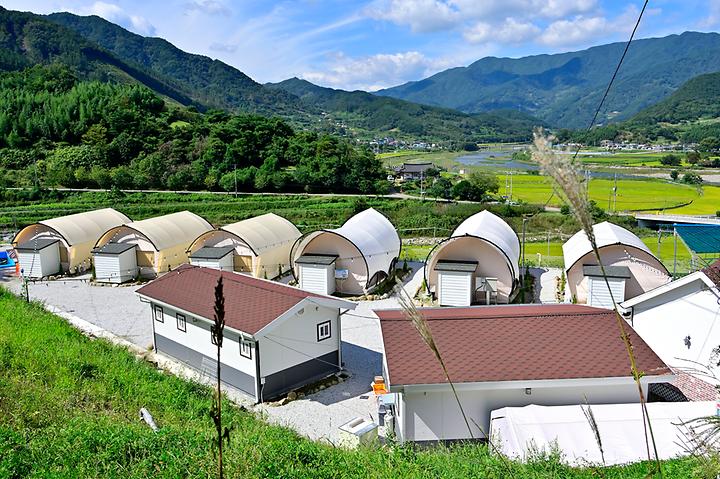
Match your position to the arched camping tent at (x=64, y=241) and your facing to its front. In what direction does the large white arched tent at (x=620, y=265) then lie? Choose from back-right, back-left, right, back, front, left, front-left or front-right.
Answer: left

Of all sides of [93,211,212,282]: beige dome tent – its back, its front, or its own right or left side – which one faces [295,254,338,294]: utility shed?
left

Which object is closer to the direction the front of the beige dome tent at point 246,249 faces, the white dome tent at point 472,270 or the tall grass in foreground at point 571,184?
the tall grass in foreground

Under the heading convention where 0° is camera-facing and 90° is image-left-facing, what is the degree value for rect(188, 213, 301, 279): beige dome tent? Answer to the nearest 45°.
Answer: approximately 45°

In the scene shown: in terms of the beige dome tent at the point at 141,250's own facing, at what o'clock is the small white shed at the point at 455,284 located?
The small white shed is roughly at 9 o'clock from the beige dome tent.

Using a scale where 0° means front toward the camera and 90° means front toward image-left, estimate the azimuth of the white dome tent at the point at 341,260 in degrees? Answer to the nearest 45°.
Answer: approximately 45°

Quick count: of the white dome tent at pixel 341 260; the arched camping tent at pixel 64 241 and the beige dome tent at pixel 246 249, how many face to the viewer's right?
0

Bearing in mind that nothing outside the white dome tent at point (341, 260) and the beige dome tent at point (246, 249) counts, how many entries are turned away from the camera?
0

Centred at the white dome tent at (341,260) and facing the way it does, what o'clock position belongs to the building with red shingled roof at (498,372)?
The building with red shingled roof is roughly at 10 o'clock from the white dome tent.

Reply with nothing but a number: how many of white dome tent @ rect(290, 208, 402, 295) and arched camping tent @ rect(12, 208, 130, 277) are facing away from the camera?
0

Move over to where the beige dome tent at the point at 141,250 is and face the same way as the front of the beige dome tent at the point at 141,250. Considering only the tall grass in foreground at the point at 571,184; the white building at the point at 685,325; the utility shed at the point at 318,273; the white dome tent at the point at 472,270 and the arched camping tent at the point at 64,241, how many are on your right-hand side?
1

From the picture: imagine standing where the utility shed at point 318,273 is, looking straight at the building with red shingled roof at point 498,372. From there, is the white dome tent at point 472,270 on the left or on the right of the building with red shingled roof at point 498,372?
left

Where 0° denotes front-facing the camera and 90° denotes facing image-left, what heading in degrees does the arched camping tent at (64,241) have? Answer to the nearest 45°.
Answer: approximately 45°

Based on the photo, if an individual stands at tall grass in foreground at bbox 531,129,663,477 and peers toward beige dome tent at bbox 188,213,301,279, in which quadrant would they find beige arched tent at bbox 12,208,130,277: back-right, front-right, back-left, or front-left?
front-left

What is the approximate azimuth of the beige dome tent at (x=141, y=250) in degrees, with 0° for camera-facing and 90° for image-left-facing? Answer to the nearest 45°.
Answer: approximately 45°

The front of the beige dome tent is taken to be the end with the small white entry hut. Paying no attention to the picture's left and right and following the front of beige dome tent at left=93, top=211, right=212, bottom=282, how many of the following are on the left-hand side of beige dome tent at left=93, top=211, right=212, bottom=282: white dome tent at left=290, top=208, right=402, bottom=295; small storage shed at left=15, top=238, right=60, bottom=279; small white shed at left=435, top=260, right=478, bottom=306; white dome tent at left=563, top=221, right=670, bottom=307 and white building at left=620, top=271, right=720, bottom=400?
4
